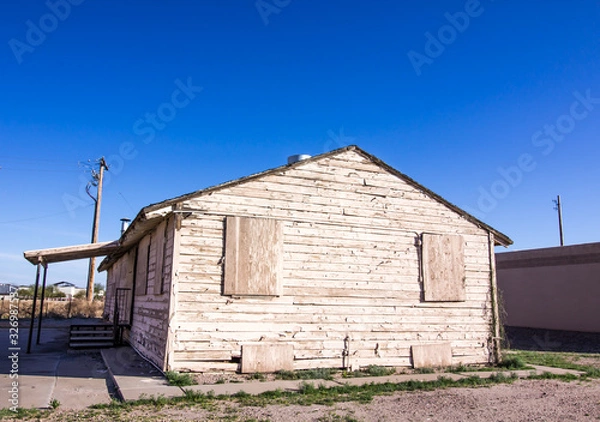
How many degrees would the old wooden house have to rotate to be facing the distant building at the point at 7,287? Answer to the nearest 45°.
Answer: approximately 45° to its right

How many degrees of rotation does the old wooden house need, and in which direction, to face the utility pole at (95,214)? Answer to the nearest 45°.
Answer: approximately 45° to its right

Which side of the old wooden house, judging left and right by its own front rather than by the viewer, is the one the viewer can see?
left
